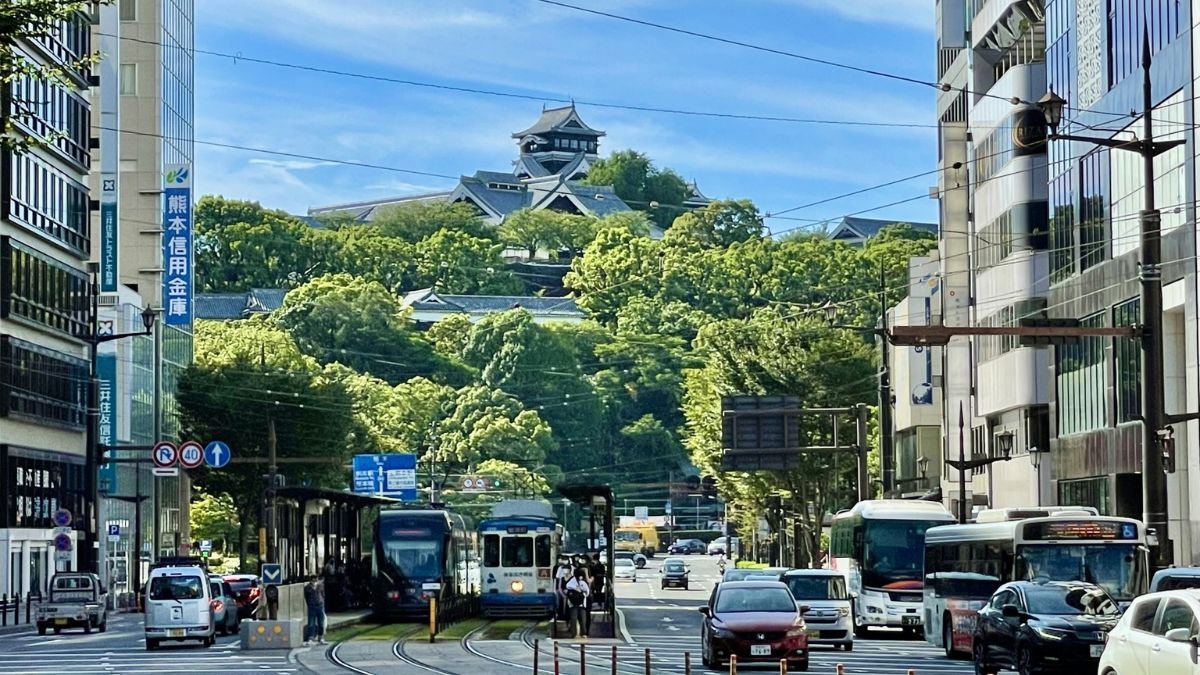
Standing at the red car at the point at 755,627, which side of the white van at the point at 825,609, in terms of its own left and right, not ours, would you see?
front

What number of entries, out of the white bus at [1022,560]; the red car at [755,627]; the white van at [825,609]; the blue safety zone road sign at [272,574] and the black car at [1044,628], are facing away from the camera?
0

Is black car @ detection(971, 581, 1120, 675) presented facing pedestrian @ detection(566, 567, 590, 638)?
no

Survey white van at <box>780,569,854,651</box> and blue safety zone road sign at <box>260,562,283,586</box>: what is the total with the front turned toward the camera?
2

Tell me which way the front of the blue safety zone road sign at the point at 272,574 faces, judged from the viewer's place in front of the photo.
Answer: facing the viewer

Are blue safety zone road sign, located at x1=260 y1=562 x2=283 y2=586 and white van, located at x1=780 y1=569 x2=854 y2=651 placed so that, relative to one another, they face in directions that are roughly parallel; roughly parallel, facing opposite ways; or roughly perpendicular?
roughly parallel

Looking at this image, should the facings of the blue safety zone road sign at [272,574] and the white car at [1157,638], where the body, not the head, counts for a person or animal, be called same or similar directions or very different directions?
same or similar directions

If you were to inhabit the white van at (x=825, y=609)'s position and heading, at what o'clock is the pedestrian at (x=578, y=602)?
The pedestrian is roughly at 4 o'clock from the white van.

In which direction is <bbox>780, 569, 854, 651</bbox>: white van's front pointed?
toward the camera

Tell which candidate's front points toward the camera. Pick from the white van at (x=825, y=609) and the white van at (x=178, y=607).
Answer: the white van at (x=825, y=609)

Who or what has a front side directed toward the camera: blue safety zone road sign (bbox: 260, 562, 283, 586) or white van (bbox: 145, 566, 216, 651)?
the blue safety zone road sign

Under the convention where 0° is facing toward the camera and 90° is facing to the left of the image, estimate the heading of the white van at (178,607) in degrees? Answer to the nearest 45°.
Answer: approximately 180°

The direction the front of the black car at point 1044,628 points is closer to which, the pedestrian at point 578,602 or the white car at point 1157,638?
the white car

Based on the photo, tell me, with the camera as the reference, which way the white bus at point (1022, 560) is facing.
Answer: facing the viewer and to the right of the viewer

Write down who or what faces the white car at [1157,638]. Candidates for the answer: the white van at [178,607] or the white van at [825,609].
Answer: the white van at [825,609]

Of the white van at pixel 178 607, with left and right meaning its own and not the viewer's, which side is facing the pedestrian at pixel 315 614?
right

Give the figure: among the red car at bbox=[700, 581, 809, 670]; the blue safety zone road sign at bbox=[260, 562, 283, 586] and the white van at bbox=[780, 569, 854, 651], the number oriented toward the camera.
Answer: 3
